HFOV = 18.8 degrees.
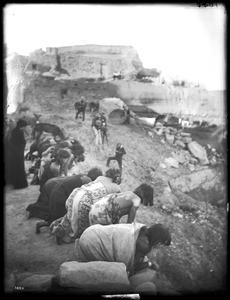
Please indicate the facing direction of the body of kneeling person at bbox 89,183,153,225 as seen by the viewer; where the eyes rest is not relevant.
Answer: to the viewer's right

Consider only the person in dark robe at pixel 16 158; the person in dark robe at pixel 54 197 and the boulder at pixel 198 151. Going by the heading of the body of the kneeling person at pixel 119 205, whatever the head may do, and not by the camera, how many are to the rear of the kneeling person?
2

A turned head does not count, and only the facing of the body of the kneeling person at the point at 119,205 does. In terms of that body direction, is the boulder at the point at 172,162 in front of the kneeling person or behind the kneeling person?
in front

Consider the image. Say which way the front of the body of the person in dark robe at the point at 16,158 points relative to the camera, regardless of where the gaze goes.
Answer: to the viewer's right

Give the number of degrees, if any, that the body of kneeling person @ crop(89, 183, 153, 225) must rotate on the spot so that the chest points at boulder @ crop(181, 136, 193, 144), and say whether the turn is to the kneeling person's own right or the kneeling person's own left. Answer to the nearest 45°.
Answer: approximately 45° to the kneeling person's own left

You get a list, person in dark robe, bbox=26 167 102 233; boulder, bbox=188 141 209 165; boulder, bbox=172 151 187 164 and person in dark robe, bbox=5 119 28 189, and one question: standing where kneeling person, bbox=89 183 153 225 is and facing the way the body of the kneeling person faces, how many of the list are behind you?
2

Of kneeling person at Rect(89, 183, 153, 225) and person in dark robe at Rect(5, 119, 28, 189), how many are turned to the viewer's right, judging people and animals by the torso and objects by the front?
2
